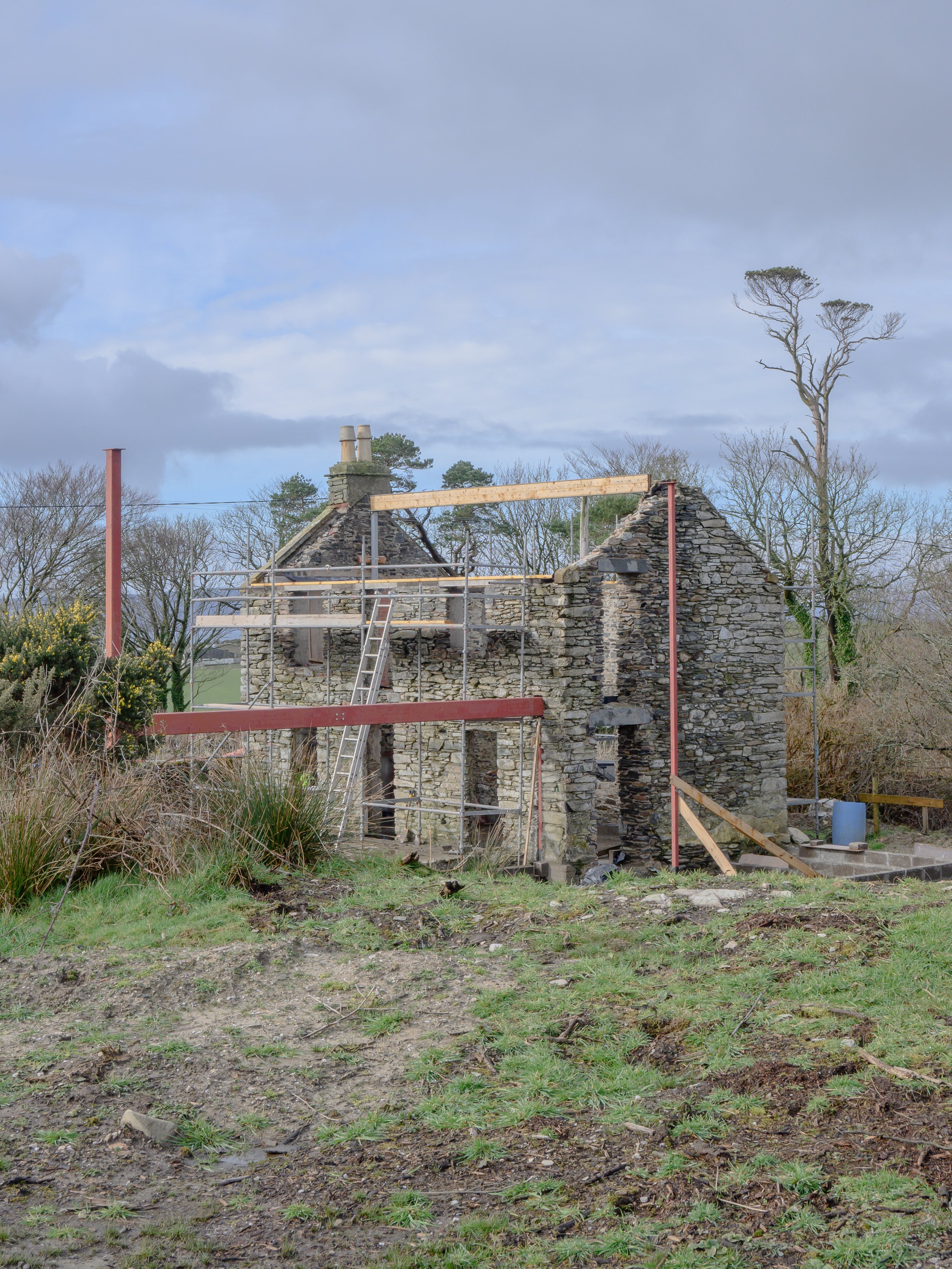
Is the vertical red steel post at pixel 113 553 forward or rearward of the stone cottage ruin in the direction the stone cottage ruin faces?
forward

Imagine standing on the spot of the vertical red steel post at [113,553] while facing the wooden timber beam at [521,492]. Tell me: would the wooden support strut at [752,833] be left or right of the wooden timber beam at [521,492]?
right

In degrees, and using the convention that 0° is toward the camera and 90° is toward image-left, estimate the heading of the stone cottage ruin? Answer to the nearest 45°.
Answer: approximately 45°

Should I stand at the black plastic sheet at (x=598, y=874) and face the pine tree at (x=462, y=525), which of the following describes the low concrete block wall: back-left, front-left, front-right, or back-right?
front-right

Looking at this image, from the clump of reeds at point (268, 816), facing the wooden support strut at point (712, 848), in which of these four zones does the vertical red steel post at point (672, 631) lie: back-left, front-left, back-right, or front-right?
front-left

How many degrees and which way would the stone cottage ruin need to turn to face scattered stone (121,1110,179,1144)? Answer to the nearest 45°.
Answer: approximately 45° to its left

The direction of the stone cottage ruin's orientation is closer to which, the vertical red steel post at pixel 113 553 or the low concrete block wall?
the vertical red steel post

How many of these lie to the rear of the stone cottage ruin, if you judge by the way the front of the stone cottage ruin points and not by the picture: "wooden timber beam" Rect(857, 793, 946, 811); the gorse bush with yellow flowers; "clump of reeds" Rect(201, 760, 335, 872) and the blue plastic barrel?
2

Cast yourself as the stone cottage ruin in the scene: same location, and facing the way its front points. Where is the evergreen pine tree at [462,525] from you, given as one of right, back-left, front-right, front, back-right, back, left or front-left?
back-right

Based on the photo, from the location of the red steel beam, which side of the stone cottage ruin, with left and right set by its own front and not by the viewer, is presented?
front
